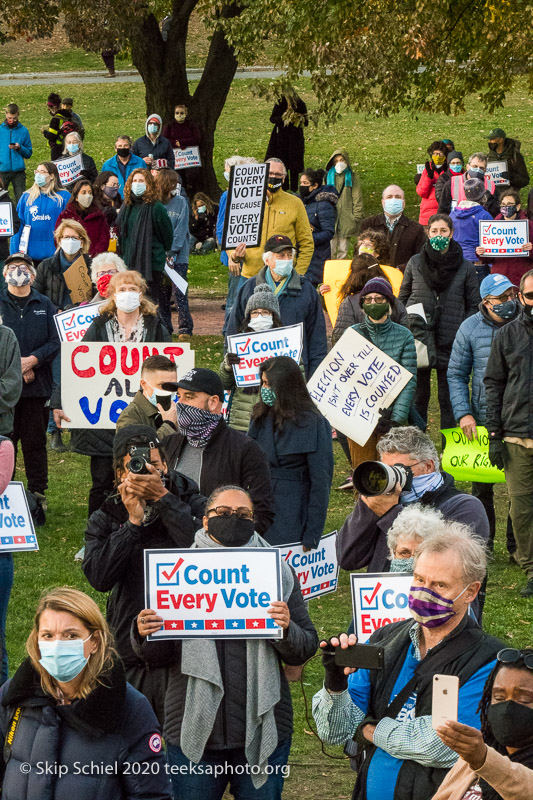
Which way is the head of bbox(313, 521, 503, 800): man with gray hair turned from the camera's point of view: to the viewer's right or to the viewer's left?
to the viewer's left

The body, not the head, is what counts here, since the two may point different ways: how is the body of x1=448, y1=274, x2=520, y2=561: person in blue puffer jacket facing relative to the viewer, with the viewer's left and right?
facing the viewer and to the right of the viewer

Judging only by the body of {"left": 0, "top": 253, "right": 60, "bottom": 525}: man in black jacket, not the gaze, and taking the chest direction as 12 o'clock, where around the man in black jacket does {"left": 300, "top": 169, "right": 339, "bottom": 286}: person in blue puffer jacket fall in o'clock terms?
The person in blue puffer jacket is roughly at 7 o'clock from the man in black jacket.

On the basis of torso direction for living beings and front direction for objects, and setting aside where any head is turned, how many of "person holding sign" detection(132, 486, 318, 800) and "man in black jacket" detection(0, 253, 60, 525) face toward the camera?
2

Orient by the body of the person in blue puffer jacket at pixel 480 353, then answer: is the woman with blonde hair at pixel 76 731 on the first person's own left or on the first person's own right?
on the first person's own right

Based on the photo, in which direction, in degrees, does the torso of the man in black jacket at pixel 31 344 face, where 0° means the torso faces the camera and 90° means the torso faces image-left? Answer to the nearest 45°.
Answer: approximately 0°
